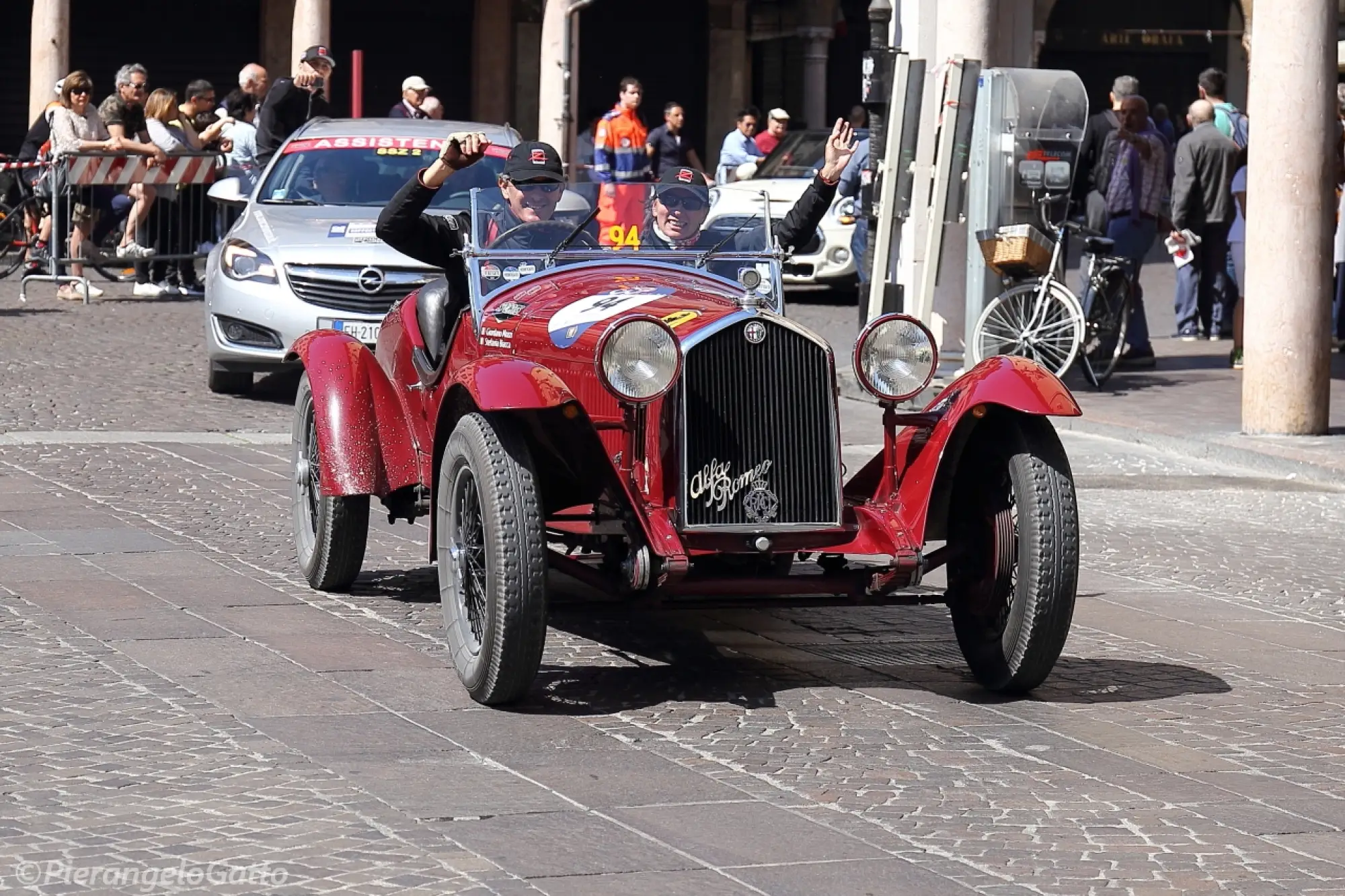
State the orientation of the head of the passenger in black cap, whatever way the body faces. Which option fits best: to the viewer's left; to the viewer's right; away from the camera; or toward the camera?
toward the camera

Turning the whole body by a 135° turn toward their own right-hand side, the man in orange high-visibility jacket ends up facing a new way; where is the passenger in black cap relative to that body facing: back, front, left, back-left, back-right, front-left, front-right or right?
left

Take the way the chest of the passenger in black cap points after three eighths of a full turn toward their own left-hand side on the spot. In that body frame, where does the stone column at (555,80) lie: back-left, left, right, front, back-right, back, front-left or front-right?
front-left

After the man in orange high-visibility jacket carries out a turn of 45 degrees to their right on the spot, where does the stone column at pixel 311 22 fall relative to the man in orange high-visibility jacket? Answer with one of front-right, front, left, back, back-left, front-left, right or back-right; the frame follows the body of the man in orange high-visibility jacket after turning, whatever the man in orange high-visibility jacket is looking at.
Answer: back-right

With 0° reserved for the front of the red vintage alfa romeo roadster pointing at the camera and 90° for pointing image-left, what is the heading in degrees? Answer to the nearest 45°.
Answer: approximately 315°

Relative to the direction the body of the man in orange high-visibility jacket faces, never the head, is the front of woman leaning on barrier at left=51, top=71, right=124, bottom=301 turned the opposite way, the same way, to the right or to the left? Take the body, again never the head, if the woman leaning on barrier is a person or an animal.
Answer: the same way

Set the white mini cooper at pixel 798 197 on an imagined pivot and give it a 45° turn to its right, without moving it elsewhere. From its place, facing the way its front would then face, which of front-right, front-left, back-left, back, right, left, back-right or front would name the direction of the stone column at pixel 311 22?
front-right

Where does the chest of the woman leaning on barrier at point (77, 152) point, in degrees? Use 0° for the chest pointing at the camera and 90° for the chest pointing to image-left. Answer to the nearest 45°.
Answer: approximately 315°

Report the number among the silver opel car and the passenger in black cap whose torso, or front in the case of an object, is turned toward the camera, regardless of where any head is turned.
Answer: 2

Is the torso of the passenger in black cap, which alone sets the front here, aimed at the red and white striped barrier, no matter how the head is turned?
no

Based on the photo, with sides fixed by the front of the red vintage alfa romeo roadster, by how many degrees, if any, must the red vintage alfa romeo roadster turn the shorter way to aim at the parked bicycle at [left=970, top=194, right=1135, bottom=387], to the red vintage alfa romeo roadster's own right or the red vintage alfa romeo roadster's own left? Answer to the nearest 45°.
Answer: approximately 135° to the red vintage alfa romeo roadster's own left

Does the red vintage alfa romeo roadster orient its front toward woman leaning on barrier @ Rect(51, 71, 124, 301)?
no

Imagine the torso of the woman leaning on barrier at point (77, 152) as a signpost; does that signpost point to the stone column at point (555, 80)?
no

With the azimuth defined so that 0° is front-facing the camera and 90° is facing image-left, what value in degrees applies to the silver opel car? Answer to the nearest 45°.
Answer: approximately 0°

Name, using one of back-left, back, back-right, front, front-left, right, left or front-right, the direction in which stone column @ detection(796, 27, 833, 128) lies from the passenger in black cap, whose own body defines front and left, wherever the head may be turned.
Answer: back

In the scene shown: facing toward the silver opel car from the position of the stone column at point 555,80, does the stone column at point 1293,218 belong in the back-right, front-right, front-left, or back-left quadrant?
front-left

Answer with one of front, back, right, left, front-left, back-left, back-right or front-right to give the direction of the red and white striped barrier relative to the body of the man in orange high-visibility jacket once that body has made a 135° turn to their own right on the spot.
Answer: front-left

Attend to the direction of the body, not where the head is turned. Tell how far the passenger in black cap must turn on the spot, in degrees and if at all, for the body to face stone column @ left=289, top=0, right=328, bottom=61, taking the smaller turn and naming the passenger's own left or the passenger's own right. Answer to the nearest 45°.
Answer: approximately 180°

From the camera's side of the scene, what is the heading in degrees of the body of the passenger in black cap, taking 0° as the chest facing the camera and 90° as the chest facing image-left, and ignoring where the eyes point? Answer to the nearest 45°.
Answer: approximately 0°
